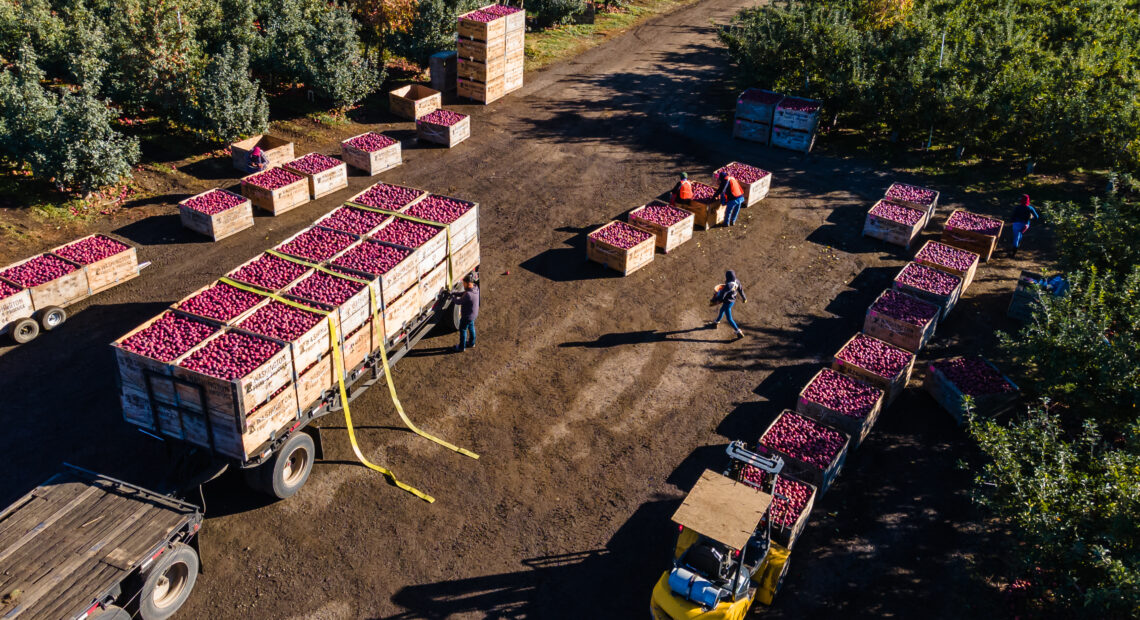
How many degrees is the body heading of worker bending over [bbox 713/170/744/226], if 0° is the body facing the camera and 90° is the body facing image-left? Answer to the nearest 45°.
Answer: approximately 90°

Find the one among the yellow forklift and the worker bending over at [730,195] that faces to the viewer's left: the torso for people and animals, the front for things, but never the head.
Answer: the worker bending over

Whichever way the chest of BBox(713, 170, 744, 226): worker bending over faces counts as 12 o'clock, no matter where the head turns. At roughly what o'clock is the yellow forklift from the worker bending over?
The yellow forklift is roughly at 9 o'clock from the worker bending over.

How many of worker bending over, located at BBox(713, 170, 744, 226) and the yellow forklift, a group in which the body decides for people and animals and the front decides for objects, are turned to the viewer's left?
1

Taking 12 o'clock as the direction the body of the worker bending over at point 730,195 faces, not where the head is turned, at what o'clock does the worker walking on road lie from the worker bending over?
The worker walking on road is roughly at 9 o'clock from the worker bending over.

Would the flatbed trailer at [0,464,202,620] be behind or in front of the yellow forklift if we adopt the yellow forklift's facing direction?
behind

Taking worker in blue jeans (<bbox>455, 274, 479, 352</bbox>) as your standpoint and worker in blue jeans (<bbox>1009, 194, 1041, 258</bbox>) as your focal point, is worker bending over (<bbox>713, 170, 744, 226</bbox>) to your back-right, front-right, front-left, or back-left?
front-left

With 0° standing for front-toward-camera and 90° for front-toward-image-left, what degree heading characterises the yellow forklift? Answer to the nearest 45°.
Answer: approximately 225°
